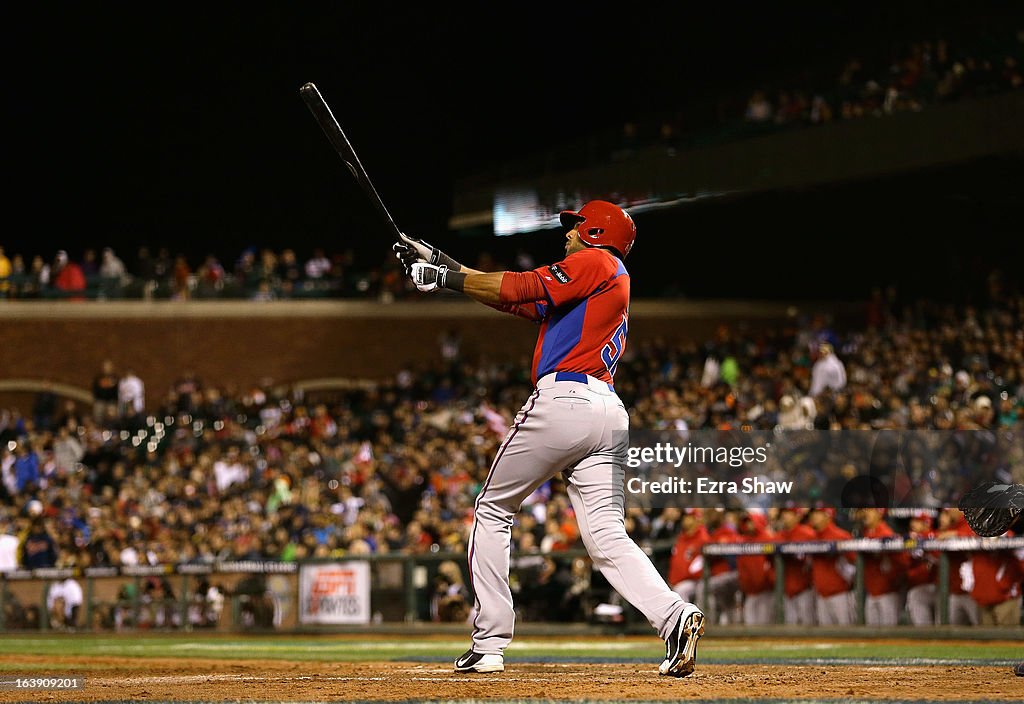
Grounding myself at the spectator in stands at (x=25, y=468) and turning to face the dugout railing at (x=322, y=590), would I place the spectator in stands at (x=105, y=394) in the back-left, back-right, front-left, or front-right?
back-left

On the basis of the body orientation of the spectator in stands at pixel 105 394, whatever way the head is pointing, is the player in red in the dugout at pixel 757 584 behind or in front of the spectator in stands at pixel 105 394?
in front

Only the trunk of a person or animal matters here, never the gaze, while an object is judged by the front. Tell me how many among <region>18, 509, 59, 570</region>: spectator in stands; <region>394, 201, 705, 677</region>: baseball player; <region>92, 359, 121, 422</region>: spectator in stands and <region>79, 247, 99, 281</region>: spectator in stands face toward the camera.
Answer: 3

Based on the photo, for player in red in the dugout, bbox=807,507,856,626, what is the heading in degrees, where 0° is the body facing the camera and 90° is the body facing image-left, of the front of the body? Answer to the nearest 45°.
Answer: approximately 45°

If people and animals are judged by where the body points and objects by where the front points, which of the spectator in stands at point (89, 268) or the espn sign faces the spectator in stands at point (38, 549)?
the spectator in stands at point (89, 268)

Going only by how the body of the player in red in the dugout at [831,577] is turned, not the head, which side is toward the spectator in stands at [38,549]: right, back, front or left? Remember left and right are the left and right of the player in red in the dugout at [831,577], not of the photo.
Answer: right

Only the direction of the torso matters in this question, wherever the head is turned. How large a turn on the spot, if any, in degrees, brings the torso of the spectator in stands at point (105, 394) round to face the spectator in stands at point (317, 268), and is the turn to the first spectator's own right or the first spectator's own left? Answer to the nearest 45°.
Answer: approximately 90° to the first spectator's own left

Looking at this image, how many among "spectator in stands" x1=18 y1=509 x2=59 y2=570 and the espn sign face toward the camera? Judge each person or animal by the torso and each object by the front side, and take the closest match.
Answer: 2
